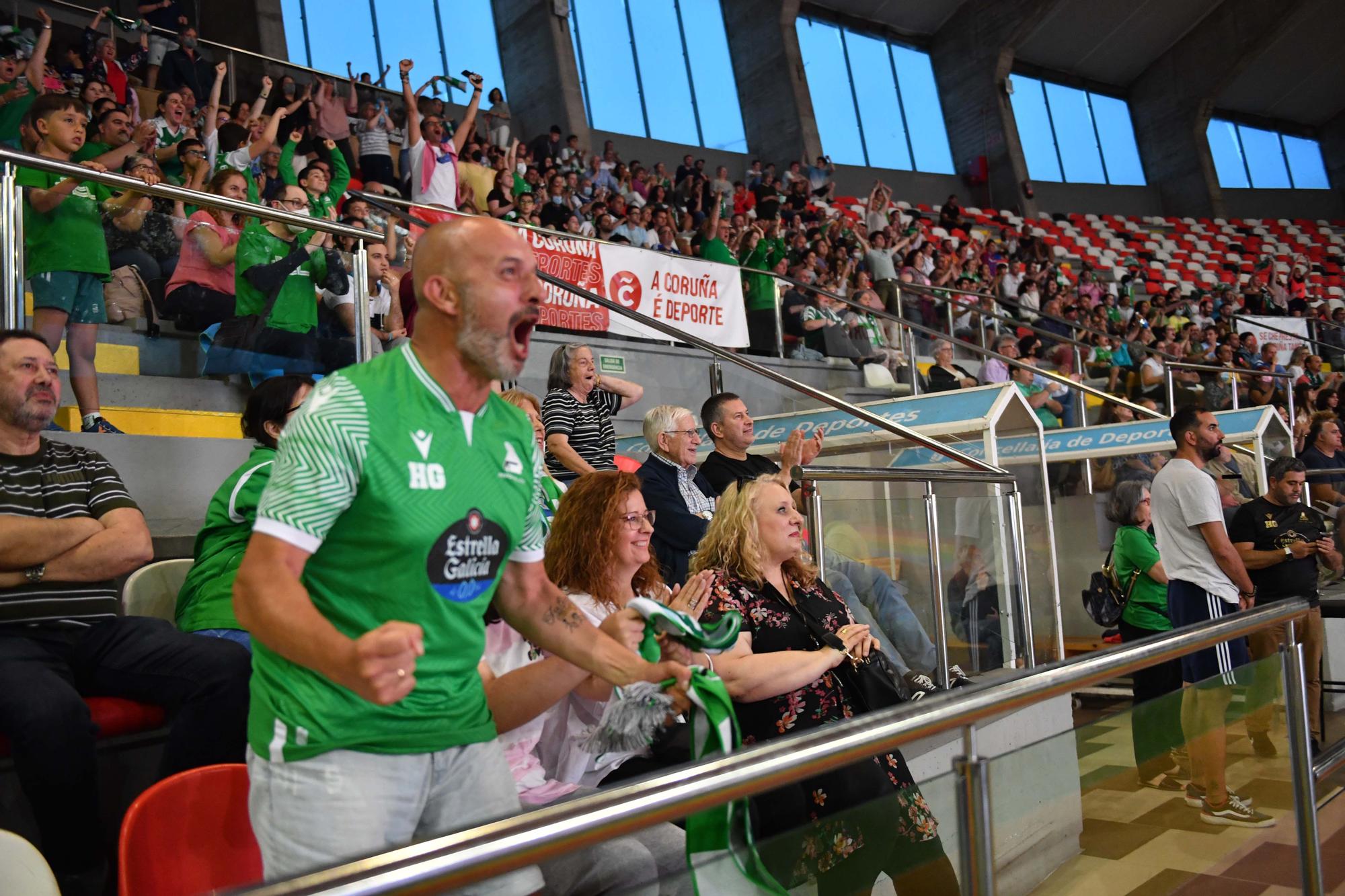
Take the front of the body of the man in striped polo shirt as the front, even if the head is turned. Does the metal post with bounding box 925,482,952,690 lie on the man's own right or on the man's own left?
on the man's own left

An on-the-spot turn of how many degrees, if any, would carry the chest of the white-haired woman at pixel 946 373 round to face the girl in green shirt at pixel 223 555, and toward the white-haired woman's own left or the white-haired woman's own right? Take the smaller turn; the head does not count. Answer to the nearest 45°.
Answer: approximately 45° to the white-haired woman's own right

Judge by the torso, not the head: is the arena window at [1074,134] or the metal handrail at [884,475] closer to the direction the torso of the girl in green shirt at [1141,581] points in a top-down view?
the arena window

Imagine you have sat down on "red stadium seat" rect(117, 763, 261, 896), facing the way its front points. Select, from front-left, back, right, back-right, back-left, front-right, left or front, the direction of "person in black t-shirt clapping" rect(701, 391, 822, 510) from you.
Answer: left

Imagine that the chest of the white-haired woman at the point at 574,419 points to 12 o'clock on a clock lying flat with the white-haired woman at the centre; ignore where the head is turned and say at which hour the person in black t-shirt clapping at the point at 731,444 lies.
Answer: The person in black t-shirt clapping is roughly at 11 o'clock from the white-haired woman.

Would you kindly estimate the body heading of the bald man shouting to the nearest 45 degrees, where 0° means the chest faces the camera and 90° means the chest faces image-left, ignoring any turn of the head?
approximately 315°

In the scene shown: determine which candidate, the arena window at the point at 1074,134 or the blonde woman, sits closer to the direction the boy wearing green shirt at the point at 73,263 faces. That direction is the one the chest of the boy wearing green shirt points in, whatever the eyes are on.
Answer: the blonde woman

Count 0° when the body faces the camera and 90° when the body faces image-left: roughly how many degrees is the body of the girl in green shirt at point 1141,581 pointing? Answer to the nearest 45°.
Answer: approximately 270°

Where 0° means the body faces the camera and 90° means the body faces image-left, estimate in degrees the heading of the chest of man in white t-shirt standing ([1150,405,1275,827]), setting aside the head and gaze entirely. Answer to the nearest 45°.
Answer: approximately 270°

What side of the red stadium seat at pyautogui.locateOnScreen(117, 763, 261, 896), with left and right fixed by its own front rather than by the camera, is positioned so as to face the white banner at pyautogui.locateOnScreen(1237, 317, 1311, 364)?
left

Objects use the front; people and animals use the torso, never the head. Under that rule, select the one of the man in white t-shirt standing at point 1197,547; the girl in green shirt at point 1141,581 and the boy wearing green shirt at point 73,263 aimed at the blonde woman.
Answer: the boy wearing green shirt

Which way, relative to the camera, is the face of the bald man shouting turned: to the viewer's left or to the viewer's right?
to the viewer's right

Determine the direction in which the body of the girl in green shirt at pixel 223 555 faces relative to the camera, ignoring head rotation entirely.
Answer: to the viewer's right
